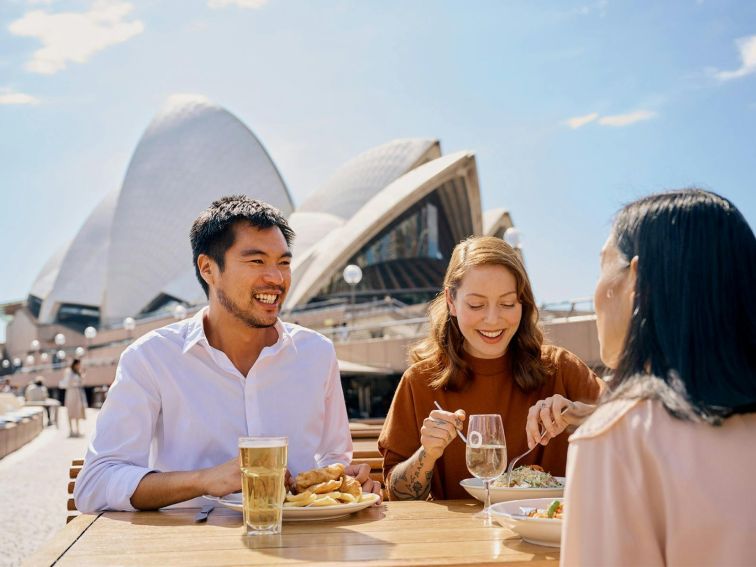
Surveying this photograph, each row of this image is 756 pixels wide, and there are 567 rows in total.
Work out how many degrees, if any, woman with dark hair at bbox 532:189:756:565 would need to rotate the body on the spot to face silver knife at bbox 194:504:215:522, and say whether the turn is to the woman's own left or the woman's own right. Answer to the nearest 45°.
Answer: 0° — they already face it

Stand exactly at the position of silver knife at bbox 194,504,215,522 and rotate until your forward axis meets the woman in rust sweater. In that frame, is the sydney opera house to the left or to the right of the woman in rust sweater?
left

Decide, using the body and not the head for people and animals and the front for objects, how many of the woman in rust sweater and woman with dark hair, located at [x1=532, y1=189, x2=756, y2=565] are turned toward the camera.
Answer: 1

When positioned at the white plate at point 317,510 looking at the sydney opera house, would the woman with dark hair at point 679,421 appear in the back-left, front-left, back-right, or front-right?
back-right

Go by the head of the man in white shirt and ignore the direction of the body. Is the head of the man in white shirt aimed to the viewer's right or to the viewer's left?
to the viewer's right

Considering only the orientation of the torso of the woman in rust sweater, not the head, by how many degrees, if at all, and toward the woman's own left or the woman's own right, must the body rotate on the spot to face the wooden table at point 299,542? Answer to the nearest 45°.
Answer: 0° — they already face it

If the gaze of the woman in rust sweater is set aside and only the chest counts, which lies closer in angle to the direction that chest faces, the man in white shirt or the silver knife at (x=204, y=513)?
the silver knife

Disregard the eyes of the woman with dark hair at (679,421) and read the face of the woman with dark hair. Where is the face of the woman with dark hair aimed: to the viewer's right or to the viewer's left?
to the viewer's left

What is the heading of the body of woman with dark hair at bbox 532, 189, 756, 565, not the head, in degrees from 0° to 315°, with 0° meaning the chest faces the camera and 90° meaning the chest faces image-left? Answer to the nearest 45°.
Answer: approximately 135°

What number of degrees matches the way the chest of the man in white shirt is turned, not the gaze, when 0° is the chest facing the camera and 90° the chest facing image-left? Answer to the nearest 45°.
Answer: approximately 315°
